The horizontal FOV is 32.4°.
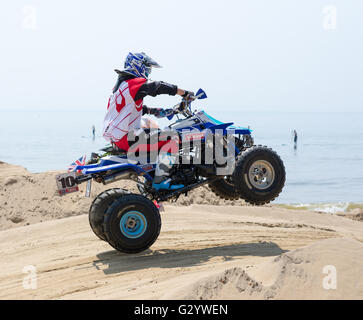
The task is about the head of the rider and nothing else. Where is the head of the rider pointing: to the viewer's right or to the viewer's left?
to the viewer's right

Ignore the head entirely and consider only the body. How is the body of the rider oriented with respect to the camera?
to the viewer's right

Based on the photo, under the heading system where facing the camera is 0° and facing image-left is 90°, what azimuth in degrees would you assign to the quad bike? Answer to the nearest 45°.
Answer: approximately 270°
